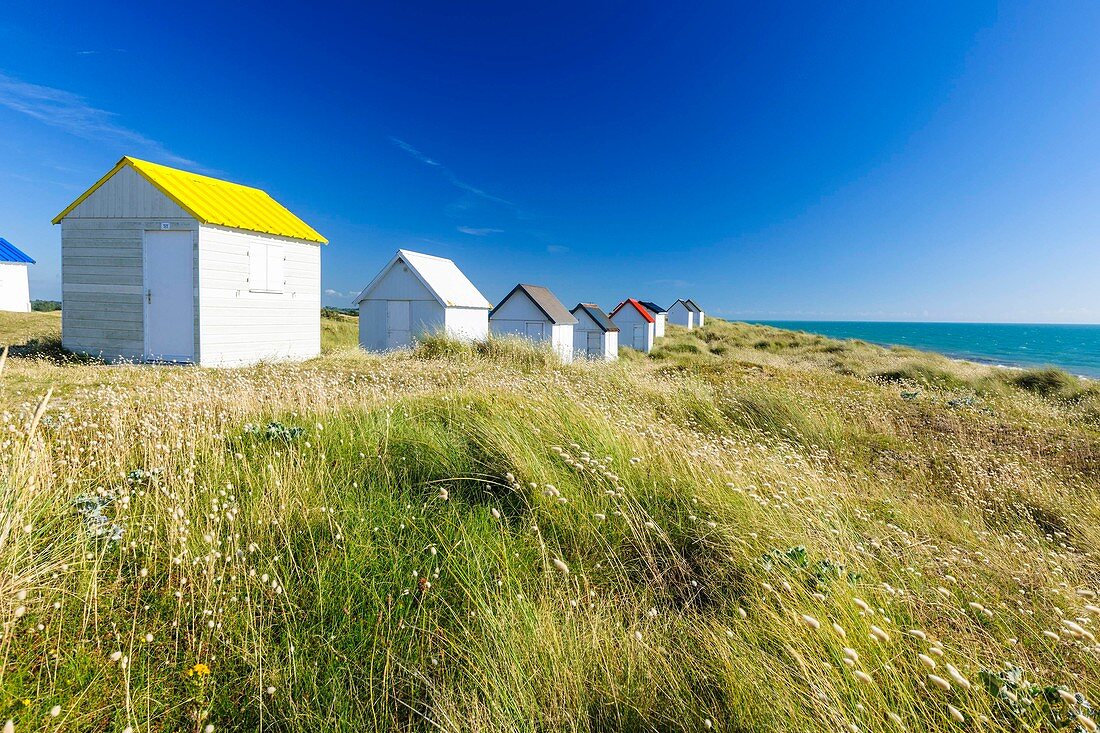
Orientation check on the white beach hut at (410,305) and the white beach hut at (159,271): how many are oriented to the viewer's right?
0

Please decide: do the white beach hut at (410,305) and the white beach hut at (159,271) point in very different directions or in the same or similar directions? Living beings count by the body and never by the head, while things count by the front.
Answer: same or similar directions

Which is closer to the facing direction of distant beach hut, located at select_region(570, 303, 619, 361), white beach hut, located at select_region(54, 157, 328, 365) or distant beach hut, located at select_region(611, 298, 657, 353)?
the white beach hut

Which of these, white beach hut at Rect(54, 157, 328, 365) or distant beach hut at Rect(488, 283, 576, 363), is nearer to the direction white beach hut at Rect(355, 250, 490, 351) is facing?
the white beach hut

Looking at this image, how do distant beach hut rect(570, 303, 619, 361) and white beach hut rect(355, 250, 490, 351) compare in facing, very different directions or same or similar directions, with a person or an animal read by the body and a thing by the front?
same or similar directions

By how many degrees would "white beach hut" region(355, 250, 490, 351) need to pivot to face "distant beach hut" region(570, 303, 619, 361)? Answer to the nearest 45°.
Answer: approximately 180°

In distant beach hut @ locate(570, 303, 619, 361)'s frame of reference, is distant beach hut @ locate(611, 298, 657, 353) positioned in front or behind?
behind

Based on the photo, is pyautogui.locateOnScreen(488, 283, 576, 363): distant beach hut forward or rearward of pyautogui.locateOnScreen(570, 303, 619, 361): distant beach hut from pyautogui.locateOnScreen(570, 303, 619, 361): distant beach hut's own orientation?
forward

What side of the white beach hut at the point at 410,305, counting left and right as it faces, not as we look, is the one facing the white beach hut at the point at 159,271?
front

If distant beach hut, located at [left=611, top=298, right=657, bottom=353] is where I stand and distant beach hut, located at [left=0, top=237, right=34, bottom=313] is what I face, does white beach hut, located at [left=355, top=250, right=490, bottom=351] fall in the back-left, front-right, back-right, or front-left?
front-left

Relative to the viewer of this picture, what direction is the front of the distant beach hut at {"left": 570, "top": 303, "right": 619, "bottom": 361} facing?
facing the viewer and to the left of the viewer
